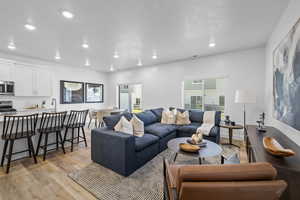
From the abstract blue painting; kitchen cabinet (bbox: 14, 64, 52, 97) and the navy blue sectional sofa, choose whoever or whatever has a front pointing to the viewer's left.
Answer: the abstract blue painting

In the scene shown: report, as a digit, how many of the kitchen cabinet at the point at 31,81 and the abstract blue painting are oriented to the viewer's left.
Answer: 1

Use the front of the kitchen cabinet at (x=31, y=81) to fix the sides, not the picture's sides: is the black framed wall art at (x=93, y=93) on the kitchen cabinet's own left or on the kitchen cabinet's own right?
on the kitchen cabinet's own left

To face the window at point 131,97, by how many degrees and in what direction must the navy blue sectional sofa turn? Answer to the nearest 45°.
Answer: approximately 135° to its left

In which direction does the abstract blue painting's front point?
to the viewer's left

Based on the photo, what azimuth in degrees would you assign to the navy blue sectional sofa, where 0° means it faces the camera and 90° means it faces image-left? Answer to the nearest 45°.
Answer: approximately 315°

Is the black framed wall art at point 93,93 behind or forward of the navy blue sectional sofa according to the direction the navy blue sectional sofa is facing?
behind

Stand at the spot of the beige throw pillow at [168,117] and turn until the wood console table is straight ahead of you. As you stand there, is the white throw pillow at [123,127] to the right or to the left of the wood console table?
right

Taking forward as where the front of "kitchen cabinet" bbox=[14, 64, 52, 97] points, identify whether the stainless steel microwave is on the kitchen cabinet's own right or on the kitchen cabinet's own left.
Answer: on the kitchen cabinet's own right
